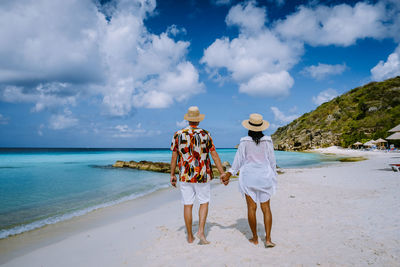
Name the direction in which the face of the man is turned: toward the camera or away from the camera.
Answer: away from the camera

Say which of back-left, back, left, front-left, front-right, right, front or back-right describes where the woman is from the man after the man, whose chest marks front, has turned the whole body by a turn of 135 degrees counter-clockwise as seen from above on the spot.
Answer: back-left

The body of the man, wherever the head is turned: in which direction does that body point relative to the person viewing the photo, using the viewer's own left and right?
facing away from the viewer

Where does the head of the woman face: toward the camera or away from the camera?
away from the camera

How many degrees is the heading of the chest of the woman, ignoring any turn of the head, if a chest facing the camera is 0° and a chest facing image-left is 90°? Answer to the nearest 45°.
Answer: approximately 180°
